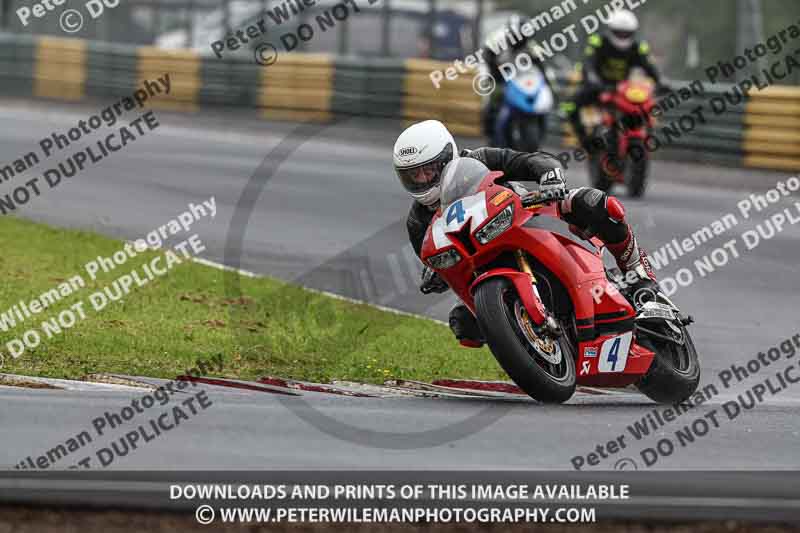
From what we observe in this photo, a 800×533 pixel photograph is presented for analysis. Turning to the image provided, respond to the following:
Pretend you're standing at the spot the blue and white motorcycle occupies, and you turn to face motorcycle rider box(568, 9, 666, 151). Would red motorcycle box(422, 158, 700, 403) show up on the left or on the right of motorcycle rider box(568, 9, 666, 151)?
right

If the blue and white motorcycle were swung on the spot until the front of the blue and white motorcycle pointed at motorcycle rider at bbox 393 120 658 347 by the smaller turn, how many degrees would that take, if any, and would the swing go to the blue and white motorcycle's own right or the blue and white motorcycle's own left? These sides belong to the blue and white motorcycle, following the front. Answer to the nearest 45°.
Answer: approximately 45° to the blue and white motorcycle's own right

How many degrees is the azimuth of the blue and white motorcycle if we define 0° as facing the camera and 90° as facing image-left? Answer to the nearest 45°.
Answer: approximately 315°

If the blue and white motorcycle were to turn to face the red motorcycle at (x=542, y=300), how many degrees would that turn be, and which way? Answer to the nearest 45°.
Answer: approximately 45° to its right
